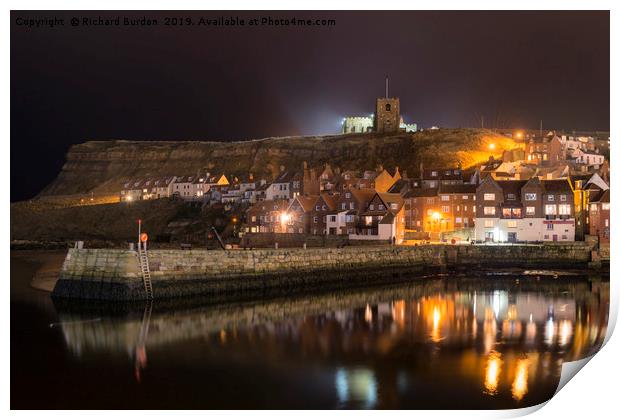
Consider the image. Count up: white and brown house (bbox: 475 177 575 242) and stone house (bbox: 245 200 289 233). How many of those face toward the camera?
2

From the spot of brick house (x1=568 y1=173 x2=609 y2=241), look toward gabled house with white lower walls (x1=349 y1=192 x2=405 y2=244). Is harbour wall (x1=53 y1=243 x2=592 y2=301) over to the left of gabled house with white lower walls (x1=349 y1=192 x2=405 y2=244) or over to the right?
left

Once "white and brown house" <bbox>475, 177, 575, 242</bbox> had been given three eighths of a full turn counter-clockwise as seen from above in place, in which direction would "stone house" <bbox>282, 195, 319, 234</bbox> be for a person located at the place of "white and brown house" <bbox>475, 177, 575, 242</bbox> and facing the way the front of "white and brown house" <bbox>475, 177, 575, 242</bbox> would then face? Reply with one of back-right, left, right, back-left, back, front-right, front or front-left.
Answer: back-left

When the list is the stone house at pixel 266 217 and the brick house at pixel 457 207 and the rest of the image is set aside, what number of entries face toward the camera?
2

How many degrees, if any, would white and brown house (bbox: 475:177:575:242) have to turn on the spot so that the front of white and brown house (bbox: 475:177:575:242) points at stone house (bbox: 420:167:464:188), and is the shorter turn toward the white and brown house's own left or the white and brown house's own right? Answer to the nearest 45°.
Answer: approximately 135° to the white and brown house's own right

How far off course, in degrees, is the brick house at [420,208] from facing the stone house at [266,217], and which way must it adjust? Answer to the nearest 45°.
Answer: approximately 90° to its right

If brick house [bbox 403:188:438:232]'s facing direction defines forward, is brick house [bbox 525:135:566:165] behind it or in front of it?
behind

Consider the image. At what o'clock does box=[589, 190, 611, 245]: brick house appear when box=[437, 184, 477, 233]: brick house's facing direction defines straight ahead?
box=[589, 190, 611, 245]: brick house is roughly at 10 o'clock from box=[437, 184, 477, 233]: brick house.

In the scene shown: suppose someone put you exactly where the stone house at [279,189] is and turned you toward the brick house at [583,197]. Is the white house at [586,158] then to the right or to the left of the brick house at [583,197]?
left

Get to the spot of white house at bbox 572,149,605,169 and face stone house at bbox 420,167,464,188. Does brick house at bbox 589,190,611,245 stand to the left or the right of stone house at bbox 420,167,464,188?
left

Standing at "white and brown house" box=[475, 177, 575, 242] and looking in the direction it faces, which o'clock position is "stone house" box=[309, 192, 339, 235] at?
"stone house" box=[309, 192, 339, 235] is roughly at 3 o'clock from "white and brown house" box=[475, 177, 575, 242].

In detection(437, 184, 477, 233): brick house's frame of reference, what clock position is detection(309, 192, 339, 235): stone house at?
detection(309, 192, 339, 235): stone house is roughly at 3 o'clock from detection(437, 184, 477, 233): brick house.

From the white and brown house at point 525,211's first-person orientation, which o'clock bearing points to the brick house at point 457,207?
the brick house at point 457,207 is roughly at 4 o'clock from the white and brown house at point 525,211.

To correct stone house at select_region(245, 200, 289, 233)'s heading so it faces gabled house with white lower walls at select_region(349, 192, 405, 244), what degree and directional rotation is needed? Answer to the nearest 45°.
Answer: approximately 45° to its left
